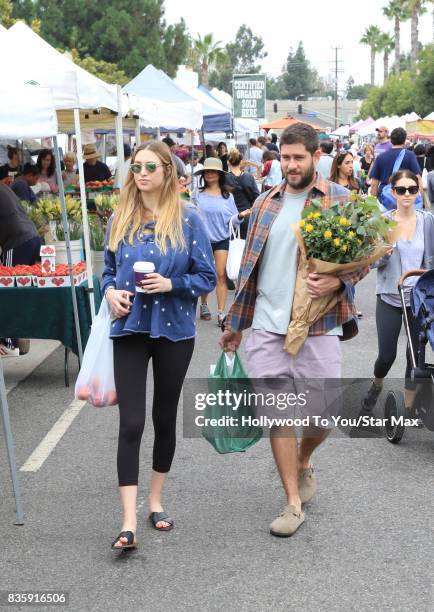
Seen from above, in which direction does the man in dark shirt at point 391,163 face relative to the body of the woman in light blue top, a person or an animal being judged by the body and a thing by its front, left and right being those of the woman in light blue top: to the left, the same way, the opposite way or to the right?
the opposite way

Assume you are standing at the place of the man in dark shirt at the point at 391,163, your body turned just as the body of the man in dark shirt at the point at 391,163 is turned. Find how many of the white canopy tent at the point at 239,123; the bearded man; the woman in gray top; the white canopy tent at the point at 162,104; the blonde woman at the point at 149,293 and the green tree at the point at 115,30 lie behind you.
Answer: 3

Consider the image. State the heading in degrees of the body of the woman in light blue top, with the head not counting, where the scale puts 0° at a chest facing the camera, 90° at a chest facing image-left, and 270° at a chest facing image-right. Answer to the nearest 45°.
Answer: approximately 0°

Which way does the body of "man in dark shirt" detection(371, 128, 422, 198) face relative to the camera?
away from the camera

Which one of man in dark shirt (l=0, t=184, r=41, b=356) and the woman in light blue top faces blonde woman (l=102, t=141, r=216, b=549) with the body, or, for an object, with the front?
the woman in light blue top

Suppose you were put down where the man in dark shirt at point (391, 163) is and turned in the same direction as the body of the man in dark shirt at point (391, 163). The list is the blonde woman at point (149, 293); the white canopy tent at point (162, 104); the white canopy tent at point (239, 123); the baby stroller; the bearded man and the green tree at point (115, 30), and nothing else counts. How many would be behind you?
3

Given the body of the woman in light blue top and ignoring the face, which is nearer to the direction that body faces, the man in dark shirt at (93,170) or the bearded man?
the bearded man

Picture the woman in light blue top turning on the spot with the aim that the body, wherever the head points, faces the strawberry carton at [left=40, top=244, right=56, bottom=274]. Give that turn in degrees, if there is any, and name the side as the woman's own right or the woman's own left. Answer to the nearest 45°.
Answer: approximately 45° to the woman's own right

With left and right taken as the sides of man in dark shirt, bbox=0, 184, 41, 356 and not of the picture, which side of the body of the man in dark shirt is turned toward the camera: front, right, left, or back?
left

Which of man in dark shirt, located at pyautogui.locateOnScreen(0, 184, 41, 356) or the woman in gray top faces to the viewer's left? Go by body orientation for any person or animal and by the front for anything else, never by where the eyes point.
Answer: the man in dark shirt

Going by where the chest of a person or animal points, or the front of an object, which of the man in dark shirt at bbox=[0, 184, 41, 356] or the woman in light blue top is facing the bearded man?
the woman in light blue top

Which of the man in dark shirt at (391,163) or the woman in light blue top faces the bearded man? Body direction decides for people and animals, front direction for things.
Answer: the woman in light blue top

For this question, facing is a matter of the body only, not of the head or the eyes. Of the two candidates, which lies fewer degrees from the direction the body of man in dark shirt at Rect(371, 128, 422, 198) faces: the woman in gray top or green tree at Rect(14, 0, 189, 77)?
the green tree

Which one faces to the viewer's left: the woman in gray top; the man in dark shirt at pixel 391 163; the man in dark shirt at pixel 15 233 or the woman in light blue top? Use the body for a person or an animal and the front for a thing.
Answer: the man in dark shirt at pixel 15 233

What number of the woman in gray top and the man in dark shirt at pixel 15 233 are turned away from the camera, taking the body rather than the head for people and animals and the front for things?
0
